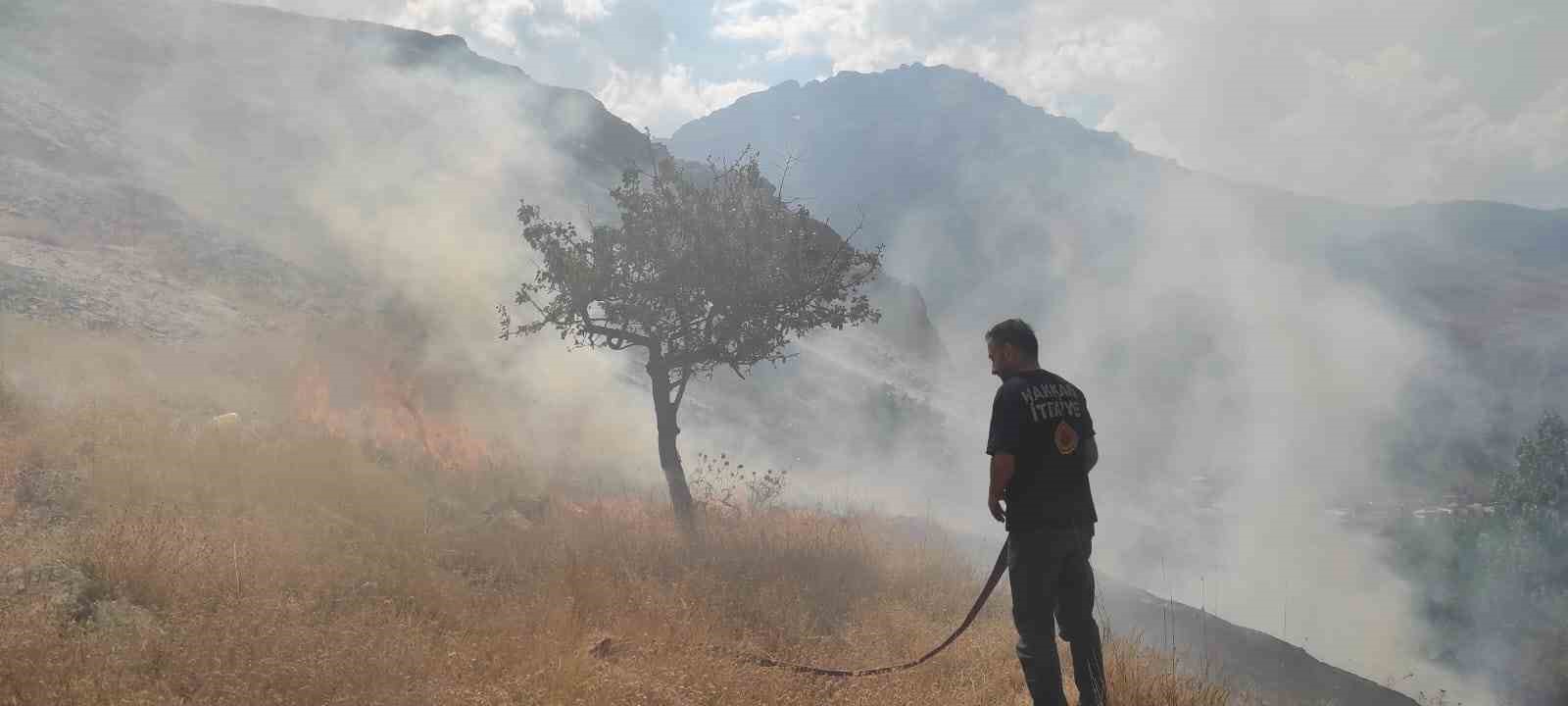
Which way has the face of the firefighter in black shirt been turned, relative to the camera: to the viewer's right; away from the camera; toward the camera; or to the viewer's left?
to the viewer's left

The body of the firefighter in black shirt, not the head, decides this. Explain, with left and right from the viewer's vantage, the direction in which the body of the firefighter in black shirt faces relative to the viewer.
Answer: facing away from the viewer and to the left of the viewer
